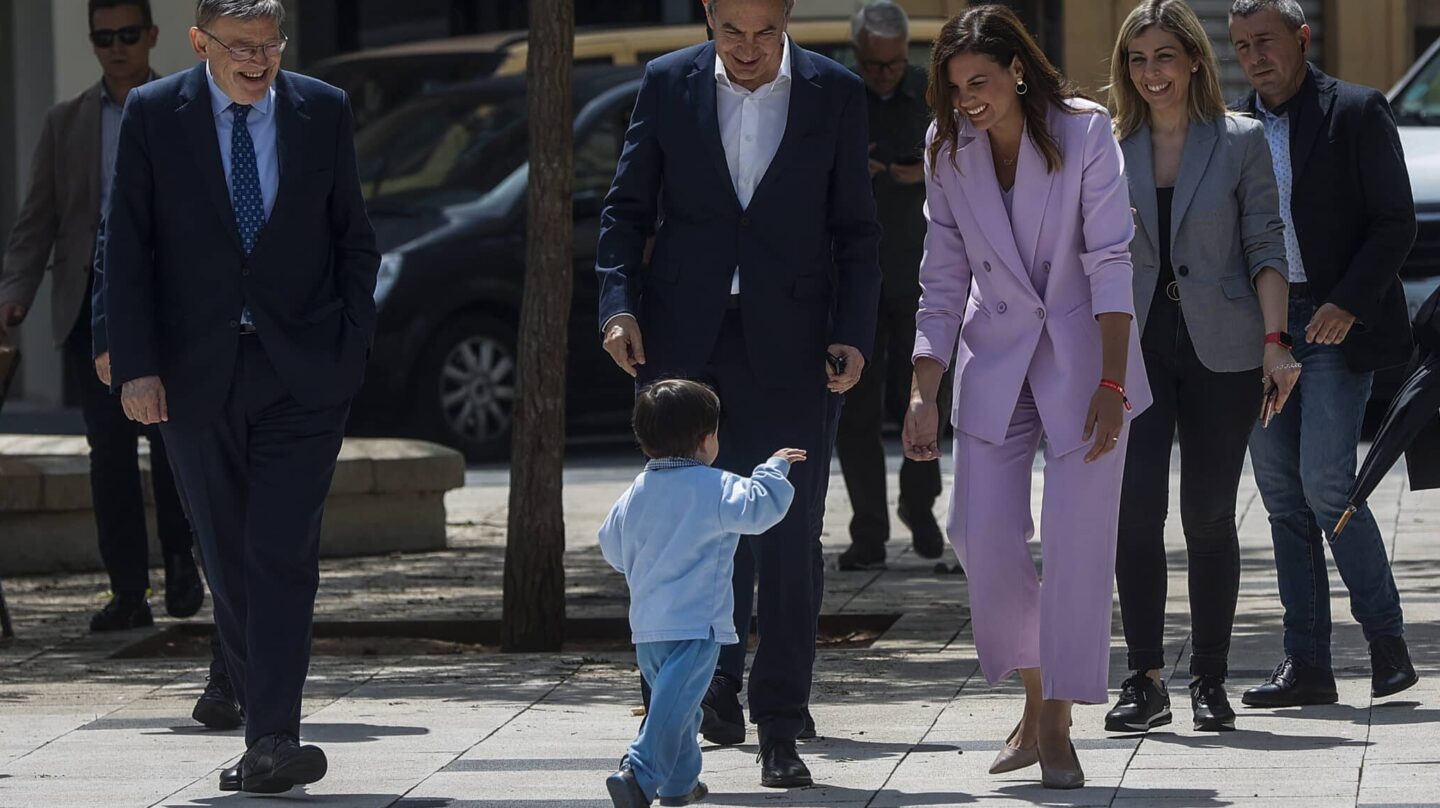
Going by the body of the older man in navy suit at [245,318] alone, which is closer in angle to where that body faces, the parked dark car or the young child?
the young child

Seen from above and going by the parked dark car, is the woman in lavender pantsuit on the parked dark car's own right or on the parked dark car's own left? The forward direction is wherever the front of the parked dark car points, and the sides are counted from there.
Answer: on the parked dark car's own left

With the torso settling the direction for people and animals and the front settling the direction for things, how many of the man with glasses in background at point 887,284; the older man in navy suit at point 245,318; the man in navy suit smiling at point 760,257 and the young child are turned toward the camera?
3

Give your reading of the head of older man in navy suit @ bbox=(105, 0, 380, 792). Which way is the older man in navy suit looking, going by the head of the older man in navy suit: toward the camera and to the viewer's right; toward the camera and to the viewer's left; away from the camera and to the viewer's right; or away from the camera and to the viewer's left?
toward the camera and to the viewer's right

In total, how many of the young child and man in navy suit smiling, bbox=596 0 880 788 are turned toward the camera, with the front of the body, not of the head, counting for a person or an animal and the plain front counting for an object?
1
